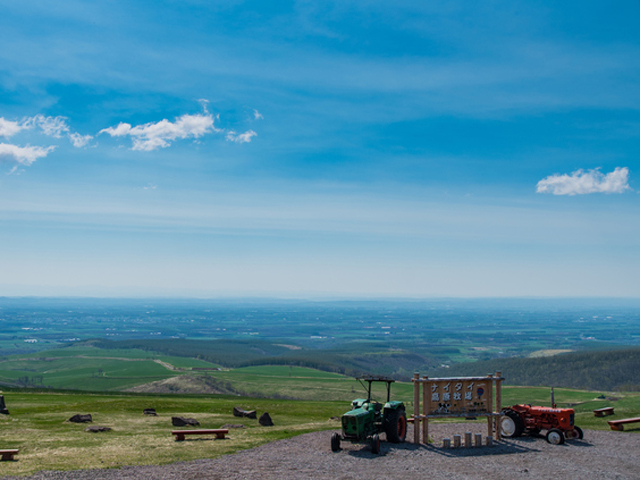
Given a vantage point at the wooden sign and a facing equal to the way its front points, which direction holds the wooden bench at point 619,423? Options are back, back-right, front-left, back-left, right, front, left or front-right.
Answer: back-left

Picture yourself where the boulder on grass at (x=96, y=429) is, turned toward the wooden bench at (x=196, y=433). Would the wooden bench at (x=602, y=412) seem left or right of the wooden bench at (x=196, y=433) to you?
left

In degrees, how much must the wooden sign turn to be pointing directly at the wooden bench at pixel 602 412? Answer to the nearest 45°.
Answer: approximately 135° to its left

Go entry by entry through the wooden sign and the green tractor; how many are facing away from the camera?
0

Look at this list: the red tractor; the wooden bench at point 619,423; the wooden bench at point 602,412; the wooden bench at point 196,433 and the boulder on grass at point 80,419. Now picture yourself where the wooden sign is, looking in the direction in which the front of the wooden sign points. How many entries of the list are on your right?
2

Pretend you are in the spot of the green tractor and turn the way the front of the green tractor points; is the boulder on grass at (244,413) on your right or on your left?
on your right

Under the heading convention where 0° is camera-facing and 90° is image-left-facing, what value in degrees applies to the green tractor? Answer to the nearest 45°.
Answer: approximately 45°

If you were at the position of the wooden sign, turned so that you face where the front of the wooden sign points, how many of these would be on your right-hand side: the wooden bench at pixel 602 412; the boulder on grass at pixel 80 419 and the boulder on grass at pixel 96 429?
2

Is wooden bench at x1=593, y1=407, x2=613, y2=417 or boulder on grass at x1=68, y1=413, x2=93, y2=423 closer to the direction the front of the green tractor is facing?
the boulder on grass

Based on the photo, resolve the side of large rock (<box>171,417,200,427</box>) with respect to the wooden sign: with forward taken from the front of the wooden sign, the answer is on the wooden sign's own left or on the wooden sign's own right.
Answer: on the wooden sign's own right

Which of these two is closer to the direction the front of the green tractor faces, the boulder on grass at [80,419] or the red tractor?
the boulder on grass

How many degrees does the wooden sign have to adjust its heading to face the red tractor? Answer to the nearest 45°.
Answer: approximately 135° to its left

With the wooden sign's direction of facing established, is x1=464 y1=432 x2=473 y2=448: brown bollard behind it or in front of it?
in front

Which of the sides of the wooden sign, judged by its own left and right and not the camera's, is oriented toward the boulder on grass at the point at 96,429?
right

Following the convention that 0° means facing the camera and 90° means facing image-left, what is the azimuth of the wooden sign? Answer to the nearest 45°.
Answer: approximately 0°

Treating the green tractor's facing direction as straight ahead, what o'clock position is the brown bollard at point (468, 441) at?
The brown bollard is roughly at 7 o'clock from the green tractor.
